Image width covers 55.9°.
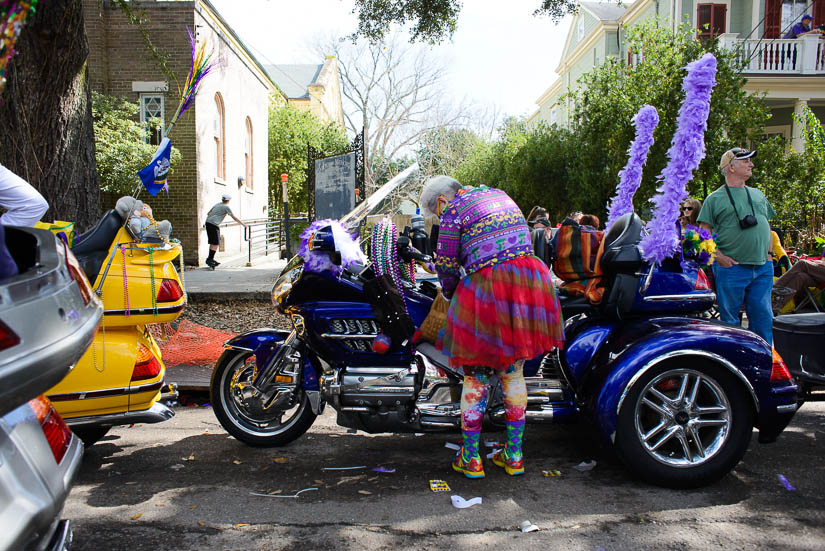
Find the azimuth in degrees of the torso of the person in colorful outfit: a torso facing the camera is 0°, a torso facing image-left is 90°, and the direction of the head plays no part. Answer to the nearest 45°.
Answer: approximately 135°

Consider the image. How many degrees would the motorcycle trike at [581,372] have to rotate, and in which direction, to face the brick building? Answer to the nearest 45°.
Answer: approximately 45° to its right

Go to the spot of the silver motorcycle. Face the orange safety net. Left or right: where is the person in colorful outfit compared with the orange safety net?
right

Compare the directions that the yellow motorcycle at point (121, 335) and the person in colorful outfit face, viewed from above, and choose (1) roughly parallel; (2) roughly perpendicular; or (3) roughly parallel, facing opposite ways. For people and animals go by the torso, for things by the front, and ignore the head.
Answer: roughly perpendicular

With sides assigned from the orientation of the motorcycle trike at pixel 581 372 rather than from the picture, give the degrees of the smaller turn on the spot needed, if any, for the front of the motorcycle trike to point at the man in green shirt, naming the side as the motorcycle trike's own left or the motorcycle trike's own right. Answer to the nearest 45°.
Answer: approximately 135° to the motorcycle trike's own right

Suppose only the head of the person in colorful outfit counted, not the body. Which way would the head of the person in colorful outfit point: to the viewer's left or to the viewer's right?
to the viewer's left

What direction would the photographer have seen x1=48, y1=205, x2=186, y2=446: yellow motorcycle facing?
facing to the left of the viewer

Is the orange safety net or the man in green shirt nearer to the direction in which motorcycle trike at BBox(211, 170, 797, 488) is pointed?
the orange safety net

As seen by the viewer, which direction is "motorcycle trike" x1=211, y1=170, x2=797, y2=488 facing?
to the viewer's left
